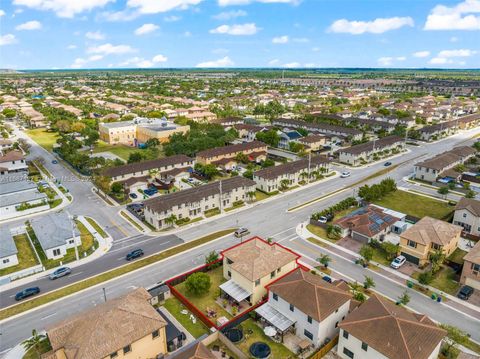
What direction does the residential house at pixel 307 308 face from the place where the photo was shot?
facing away from the viewer and to the right of the viewer

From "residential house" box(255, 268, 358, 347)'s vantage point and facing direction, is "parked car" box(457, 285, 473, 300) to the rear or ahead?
ahead

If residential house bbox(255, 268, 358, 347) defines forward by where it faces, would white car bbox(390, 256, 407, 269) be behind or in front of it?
in front

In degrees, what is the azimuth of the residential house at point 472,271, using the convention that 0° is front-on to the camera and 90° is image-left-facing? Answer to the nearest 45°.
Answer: approximately 45°

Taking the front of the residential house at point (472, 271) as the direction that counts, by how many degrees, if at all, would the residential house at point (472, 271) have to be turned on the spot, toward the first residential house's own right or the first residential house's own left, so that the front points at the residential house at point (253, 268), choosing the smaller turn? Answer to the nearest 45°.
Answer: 0° — it already faces it

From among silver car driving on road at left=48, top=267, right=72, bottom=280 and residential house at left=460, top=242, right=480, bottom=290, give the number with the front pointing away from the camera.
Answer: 0
